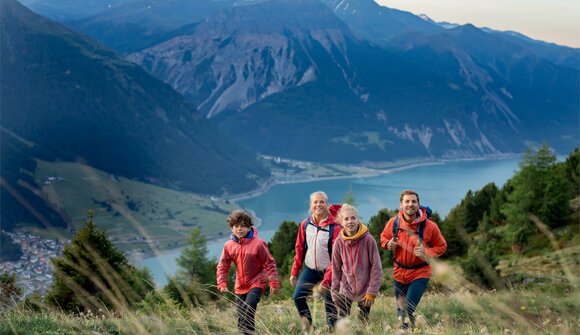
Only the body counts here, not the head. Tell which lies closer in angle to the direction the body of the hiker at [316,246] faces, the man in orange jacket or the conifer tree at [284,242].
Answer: the man in orange jacket

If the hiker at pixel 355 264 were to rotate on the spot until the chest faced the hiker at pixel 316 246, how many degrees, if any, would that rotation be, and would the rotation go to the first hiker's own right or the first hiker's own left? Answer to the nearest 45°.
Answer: approximately 135° to the first hiker's own right

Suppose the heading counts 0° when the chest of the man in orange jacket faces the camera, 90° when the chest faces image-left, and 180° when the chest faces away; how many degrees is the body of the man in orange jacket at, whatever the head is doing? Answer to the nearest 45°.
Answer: approximately 0°

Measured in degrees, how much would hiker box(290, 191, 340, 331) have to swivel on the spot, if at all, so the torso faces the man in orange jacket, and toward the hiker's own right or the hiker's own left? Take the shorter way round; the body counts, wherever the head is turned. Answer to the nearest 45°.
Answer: approximately 90° to the hiker's own left

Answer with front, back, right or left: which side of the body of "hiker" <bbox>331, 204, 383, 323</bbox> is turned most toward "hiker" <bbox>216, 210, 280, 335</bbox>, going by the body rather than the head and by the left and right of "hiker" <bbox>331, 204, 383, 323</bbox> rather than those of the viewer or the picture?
right

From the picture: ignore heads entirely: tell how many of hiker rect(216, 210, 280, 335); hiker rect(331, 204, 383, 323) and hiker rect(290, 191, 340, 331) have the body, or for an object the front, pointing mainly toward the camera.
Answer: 3

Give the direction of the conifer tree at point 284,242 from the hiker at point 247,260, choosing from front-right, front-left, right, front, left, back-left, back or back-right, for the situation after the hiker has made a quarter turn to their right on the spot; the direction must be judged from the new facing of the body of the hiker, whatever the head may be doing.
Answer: right

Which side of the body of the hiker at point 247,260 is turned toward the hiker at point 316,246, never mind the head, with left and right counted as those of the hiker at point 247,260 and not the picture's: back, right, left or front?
left
